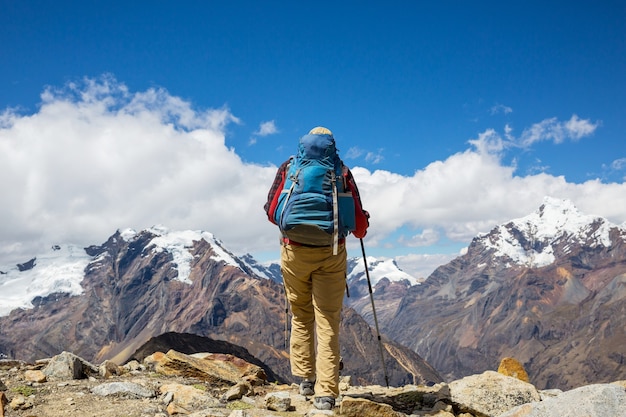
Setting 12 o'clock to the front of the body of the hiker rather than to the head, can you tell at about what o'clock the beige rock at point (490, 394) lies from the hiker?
The beige rock is roughly at 2 o'clock from the hiker.

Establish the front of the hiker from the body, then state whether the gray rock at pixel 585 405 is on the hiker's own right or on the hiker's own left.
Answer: on the hiker's own right

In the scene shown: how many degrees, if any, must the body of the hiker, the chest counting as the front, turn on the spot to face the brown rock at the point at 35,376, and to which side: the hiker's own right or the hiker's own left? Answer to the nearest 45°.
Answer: approximately 90° to the hiker's own left

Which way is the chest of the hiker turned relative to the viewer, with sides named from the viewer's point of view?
facing away from the viewer

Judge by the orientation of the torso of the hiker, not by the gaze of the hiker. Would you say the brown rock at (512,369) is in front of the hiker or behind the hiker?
in front

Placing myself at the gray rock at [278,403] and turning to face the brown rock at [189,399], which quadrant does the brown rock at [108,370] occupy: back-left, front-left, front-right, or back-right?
front-right

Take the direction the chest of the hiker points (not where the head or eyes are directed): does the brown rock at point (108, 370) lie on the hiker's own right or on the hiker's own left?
on the hiker's own left

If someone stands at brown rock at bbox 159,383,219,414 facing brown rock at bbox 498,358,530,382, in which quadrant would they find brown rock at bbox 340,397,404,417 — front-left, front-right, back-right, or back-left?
front-right

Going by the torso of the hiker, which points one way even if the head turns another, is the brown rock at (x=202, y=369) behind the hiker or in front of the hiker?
in front

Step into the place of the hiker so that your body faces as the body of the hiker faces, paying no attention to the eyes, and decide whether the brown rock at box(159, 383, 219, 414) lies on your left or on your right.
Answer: on your left

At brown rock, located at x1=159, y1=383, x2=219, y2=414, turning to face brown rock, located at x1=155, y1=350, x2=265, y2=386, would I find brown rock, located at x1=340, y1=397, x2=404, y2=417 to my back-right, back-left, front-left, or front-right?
back-right

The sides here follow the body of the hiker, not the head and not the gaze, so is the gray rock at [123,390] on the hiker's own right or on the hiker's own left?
on the hiker's own left
